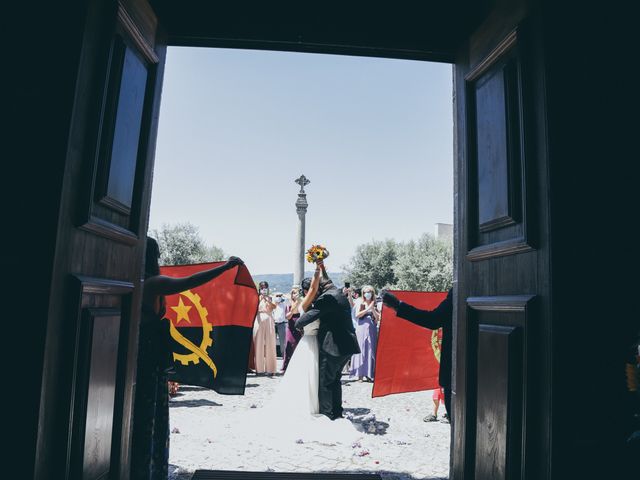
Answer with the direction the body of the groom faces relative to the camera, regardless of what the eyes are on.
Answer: to the viewer's left

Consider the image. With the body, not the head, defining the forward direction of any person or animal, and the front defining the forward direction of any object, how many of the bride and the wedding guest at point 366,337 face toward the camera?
1

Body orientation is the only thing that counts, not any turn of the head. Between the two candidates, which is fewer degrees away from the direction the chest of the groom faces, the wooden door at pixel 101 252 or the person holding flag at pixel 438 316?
the wooden door

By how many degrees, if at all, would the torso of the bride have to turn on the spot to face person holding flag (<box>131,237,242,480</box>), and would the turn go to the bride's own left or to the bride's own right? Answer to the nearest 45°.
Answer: approximately 90° to the bride's own right

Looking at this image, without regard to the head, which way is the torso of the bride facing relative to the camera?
to the viewer's right

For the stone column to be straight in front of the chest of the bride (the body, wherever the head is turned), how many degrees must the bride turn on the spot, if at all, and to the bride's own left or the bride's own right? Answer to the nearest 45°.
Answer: approximately 90° to the bride's own left

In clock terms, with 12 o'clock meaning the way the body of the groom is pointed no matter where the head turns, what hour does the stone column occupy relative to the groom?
The stone column is roughly at 3 o'clock from the groom.

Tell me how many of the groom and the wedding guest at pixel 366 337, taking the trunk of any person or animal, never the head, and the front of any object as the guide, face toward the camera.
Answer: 1

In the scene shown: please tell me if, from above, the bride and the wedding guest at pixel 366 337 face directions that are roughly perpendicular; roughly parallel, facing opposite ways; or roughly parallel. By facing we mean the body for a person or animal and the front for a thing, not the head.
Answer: roughly perpendicular

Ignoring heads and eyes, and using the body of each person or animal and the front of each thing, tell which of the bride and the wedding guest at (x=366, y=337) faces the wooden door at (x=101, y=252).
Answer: the wedding guest
